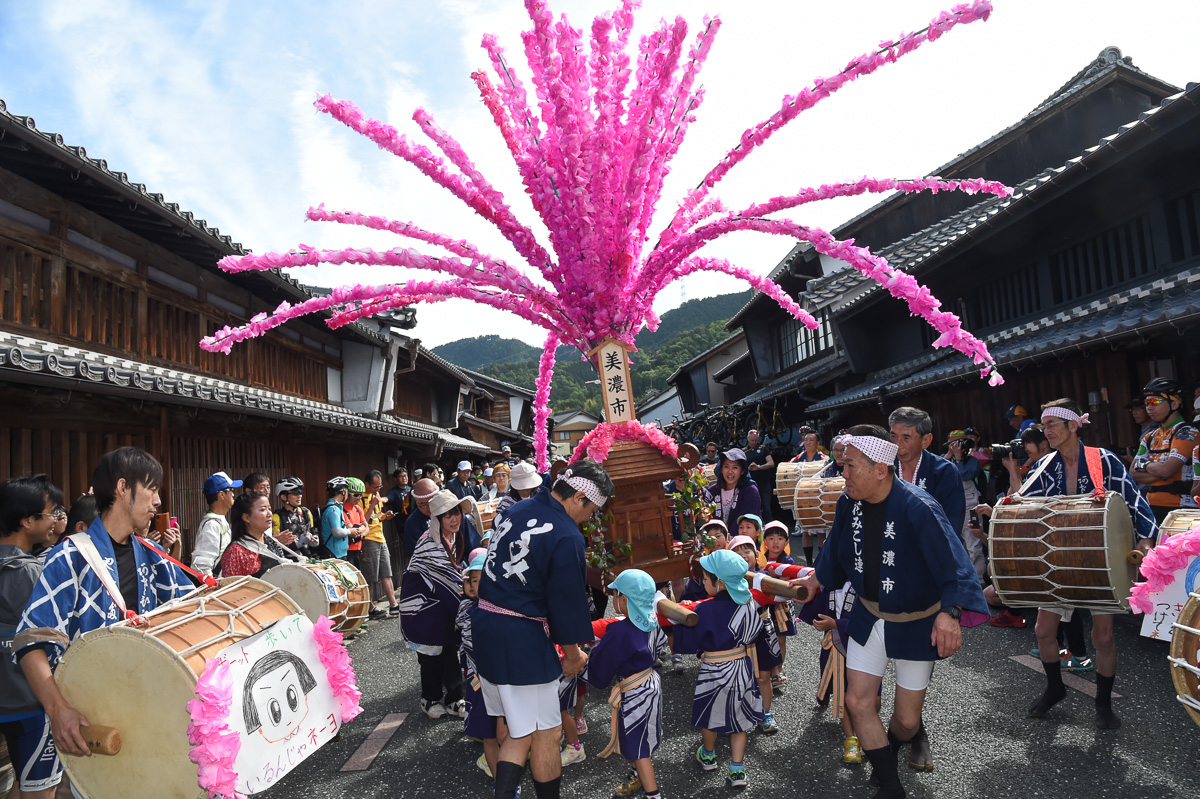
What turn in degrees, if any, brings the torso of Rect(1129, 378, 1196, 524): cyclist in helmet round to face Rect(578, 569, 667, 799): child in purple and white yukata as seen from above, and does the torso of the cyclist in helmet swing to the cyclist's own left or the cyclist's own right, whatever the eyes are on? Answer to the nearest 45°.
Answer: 0° — they already face them

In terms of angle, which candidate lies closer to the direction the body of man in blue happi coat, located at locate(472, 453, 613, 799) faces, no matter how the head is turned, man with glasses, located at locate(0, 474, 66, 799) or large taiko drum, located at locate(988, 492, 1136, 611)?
the large taiko drum

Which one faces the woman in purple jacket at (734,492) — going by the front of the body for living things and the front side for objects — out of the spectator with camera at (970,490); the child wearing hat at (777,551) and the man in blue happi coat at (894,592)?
the spectator with camera

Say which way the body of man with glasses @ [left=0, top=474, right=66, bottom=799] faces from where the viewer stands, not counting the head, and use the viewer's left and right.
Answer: facing to the right of the viewer

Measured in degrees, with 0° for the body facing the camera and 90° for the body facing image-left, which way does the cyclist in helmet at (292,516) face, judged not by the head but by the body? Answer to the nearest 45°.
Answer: approximately 315°

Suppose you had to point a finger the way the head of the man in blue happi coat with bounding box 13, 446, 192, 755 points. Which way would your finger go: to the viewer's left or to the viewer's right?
to the viewer's right
